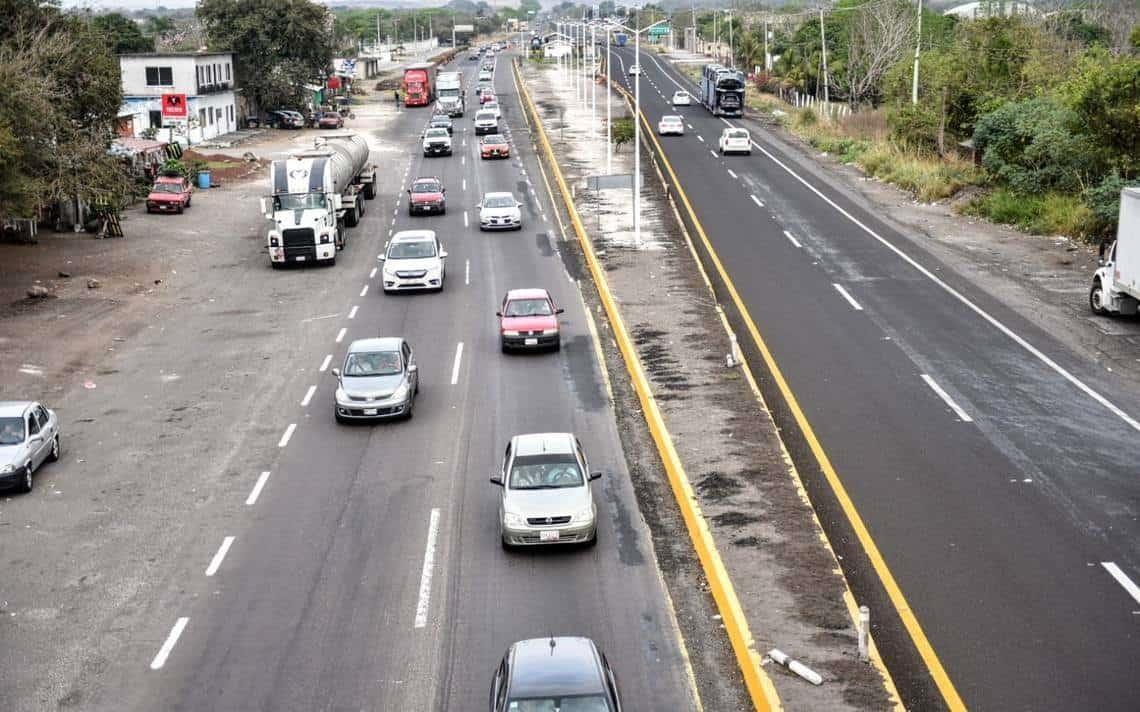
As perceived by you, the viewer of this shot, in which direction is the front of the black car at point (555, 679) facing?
facing the viewer

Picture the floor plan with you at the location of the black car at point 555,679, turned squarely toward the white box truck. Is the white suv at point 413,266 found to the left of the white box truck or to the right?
left

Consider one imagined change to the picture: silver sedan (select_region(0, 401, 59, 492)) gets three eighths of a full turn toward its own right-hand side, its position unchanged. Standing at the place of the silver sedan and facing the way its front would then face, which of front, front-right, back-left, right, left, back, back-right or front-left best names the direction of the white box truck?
right

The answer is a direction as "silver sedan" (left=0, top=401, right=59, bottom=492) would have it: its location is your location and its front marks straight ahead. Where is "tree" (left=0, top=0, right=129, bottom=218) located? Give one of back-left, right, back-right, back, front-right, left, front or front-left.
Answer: back-right

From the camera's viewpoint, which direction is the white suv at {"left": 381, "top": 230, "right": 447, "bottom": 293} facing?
toward the camera

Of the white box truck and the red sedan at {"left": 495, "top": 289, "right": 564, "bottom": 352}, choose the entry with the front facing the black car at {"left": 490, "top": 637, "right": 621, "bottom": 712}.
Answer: the red sedan

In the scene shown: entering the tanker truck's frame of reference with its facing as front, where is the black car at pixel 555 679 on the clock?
The black car is roughly at 12 o'clock from the tanker truck.

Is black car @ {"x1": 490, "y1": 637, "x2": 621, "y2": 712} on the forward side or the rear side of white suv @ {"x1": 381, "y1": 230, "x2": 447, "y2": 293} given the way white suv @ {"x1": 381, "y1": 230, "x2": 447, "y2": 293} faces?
on the forward side

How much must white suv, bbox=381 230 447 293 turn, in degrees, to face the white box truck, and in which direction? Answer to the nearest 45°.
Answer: approximately 45° to its left

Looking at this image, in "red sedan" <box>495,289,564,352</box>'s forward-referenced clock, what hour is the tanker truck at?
The tanker truck is roughly at 5 o'clock from the red sedan.

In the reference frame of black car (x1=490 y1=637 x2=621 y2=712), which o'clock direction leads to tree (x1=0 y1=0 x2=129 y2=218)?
The tree is roughly at 5 o'clock from the black car.

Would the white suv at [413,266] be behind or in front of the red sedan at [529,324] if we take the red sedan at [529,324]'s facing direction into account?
behind

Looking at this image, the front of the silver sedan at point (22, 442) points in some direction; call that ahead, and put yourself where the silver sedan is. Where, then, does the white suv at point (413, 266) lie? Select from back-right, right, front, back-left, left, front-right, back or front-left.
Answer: back
